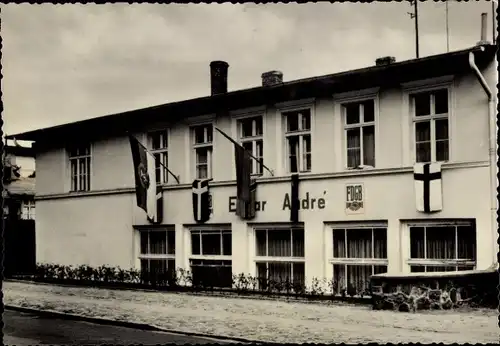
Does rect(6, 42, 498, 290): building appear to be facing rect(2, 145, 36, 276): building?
no

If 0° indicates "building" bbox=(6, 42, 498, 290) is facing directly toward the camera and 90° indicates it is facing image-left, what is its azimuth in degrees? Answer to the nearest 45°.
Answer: approximately 45°

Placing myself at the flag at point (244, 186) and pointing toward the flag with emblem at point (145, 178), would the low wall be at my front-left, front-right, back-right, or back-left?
back-left
